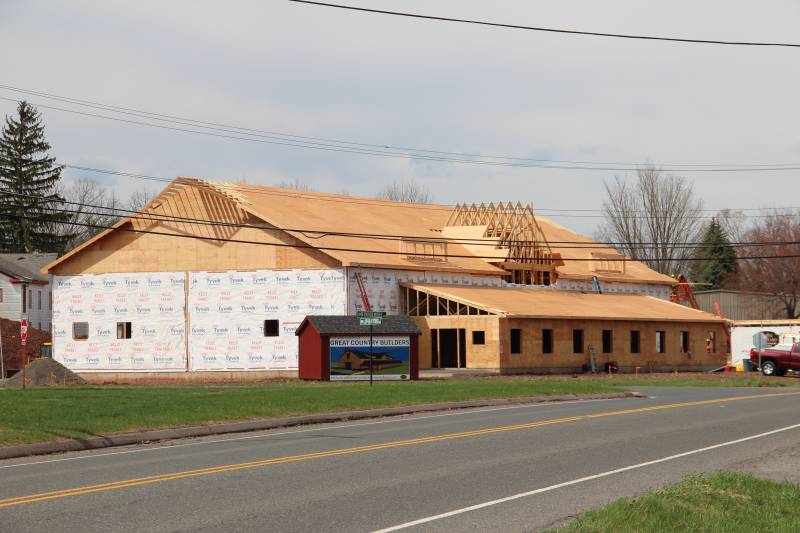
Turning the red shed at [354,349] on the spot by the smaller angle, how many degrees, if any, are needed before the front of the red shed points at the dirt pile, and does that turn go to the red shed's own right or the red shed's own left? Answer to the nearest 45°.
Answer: approximately 90° to the red shed's own right

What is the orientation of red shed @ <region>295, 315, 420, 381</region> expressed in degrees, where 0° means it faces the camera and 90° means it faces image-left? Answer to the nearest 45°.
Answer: approximately 0°
